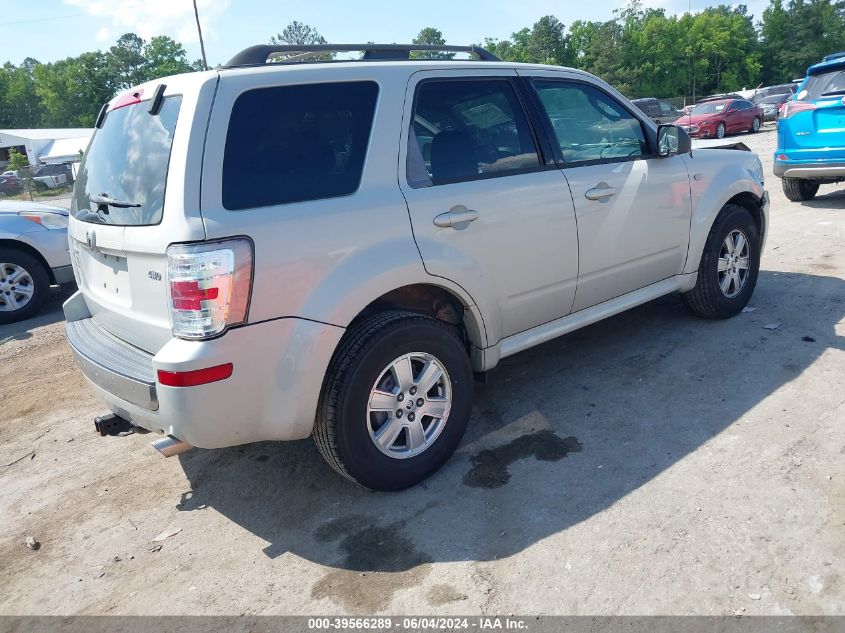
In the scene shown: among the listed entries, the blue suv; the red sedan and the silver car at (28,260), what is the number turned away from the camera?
1

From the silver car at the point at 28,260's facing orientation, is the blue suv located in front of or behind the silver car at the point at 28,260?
in front

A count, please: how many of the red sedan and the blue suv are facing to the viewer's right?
0

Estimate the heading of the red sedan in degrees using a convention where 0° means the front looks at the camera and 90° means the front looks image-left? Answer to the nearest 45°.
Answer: approximately 45°

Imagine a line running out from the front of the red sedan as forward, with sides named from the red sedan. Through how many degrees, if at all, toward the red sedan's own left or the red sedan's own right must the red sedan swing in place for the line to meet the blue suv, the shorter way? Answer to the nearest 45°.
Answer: approximately 45° to the red sedan's own left

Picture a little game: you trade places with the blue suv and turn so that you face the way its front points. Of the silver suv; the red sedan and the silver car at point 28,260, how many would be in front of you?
1

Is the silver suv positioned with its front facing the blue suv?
yes

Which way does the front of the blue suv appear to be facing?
away from the camera

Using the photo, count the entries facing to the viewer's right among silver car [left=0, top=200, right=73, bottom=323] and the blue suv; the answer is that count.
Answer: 1

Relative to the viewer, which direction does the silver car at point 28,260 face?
to the viewer's right

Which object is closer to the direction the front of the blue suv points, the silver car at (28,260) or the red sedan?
the red sedan

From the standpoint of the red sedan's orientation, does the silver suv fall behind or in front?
in front
